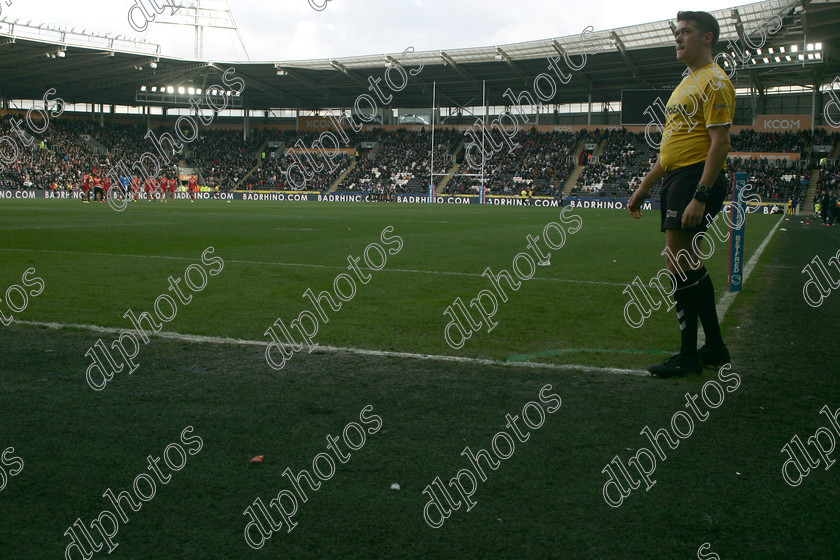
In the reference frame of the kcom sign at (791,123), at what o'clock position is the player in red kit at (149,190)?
The player in red kit is roughly at 2 o'clock from the kcom sign.

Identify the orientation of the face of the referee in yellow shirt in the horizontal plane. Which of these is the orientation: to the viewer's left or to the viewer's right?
to the viewer's left
